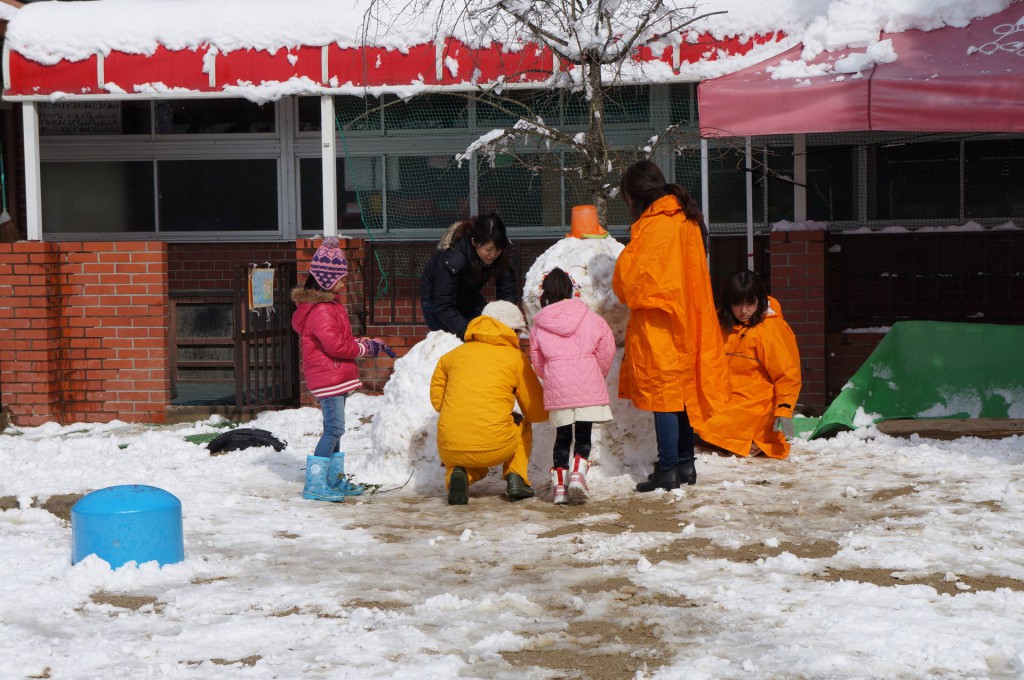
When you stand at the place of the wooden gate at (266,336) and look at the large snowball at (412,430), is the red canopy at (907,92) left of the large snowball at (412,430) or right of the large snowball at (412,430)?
left

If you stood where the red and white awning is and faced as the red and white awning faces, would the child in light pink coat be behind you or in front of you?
in front

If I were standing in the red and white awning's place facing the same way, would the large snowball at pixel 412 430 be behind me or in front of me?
in front

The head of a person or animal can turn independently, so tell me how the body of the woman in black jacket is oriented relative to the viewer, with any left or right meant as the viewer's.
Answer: facing the viewer and to the right of the viewer

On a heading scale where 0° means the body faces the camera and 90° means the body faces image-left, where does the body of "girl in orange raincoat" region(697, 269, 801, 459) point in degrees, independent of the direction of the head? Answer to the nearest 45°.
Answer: approximately 45°

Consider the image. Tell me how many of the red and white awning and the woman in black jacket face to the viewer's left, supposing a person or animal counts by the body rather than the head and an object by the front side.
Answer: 0

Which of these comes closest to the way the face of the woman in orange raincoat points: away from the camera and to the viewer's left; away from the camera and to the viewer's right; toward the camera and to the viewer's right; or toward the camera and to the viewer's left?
away from the camera and to the viewer's left

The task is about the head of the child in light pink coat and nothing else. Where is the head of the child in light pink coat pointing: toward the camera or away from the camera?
away from the camera

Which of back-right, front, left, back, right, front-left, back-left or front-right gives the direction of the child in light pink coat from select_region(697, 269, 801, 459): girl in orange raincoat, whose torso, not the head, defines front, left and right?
front

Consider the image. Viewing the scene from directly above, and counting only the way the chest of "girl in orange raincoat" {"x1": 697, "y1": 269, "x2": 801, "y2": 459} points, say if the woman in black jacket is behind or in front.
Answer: in front

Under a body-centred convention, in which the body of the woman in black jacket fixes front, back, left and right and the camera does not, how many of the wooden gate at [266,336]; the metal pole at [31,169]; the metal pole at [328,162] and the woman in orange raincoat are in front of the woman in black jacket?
1

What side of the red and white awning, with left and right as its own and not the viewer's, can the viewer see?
front

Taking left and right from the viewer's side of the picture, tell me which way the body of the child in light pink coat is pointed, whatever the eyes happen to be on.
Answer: facing away from the viewer

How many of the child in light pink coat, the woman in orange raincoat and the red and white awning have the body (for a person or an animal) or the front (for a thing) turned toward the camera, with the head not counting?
1

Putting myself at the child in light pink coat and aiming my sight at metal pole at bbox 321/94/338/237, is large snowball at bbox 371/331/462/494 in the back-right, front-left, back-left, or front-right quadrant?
front-left

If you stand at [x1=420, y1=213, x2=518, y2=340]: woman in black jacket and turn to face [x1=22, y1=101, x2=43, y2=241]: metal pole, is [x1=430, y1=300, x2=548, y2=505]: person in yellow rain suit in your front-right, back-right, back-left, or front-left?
back-left

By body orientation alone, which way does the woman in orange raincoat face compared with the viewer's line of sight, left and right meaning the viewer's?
facing to the left of the viewer
